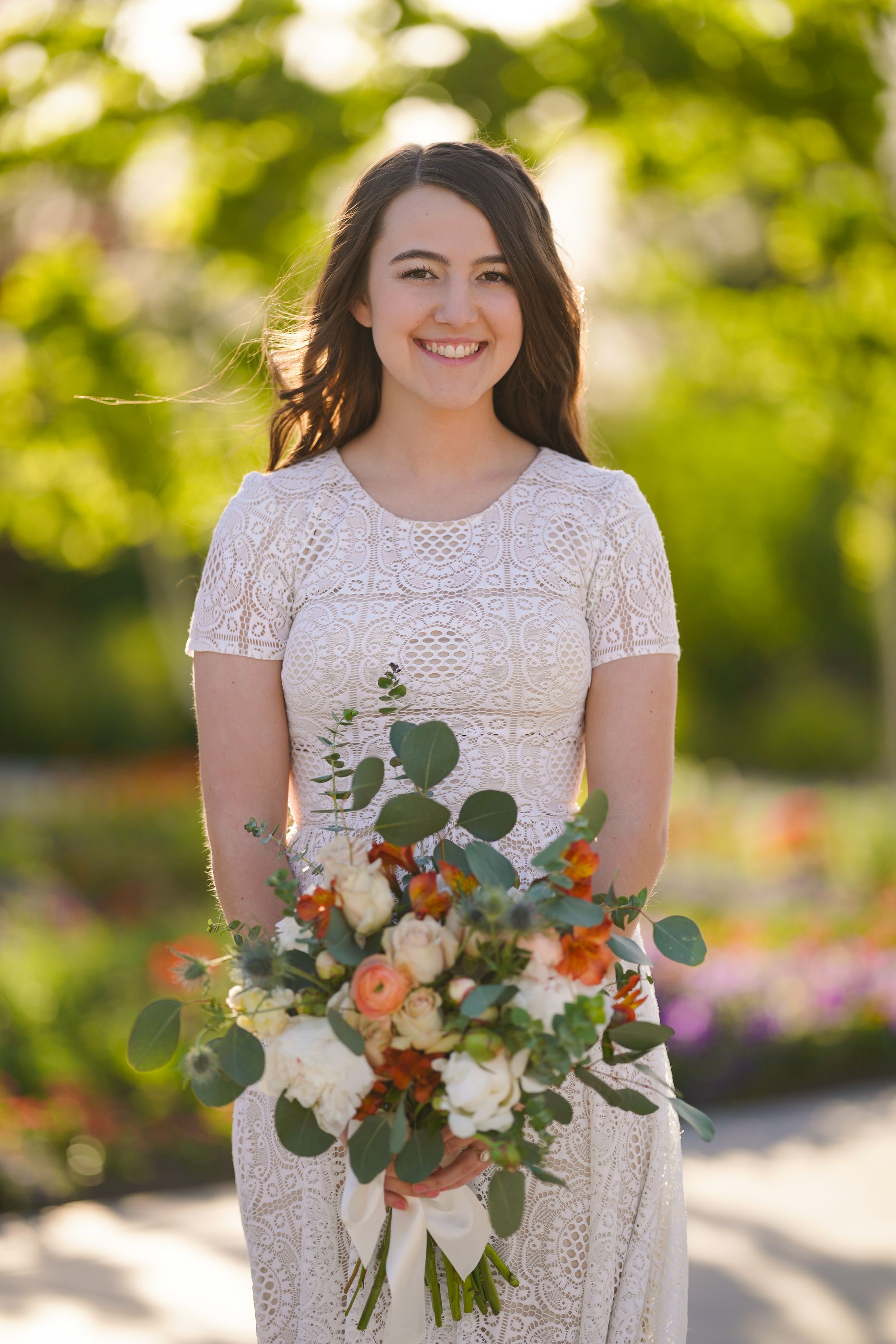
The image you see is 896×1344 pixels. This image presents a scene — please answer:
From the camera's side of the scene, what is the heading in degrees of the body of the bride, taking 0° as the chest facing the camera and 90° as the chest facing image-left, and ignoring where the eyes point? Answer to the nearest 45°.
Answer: approximately 0°
